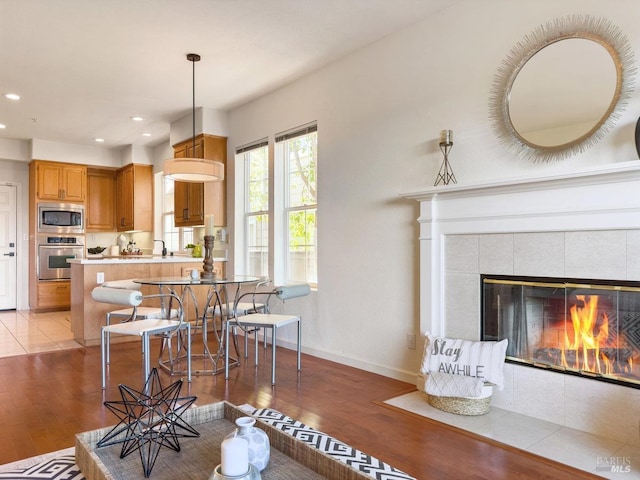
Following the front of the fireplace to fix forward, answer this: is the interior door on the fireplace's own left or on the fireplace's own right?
on the fireplace's own right

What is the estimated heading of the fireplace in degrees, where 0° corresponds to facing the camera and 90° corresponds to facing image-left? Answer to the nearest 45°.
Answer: approximately 45°

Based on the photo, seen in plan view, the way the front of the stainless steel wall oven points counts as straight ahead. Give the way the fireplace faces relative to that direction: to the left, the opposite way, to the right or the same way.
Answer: to the right

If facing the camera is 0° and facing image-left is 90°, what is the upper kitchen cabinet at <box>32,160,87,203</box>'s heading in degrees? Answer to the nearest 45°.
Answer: approximately 0°

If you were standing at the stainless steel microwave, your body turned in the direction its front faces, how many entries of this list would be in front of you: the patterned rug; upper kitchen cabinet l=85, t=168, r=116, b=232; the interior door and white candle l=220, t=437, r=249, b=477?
2

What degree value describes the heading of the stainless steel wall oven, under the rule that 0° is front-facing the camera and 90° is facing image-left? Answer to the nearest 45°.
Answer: approximately 0°

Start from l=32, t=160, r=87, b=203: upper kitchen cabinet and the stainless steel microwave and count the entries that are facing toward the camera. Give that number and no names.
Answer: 2
